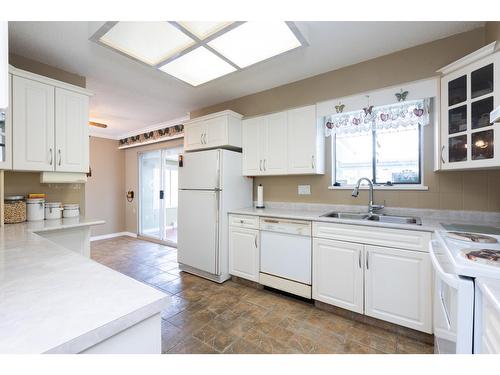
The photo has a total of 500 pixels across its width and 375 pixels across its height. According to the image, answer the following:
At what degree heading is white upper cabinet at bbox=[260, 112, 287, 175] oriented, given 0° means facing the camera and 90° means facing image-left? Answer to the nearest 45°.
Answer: approximately 45°

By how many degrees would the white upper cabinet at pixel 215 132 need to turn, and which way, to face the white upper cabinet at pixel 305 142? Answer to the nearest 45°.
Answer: approximately 90° to its left

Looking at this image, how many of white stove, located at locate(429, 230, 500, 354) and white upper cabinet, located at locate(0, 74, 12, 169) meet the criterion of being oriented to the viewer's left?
1

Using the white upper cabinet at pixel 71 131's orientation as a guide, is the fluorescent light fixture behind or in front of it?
in front

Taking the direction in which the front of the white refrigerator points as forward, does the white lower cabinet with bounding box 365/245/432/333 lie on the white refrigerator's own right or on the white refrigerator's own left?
on the white refrigerator's own left

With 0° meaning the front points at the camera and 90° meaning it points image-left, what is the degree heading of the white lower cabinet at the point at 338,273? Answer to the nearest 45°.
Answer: approximately 45°

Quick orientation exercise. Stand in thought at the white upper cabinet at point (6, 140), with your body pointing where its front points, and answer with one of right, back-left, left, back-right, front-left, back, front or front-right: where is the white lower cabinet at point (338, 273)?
front-left

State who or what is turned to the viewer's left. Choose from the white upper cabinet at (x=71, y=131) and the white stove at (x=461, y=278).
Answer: the white stove

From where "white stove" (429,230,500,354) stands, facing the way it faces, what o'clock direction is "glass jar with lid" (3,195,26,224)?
The glass jar with lid is roughly at 11 o'clock from the white stove.

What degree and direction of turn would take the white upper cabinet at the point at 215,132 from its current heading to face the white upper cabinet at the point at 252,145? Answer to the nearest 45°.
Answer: approximately 135° to its left

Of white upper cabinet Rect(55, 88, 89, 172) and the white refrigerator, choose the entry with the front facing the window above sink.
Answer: the white upper cabinet
